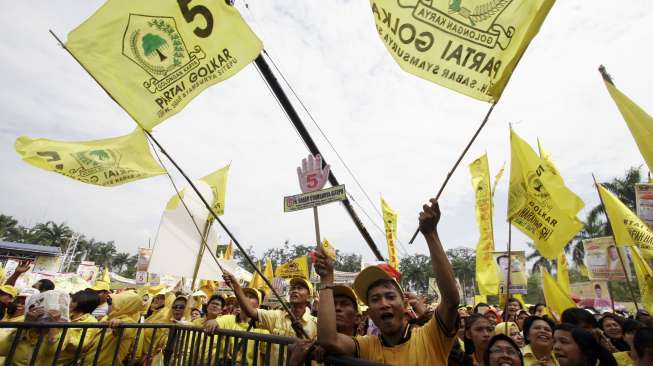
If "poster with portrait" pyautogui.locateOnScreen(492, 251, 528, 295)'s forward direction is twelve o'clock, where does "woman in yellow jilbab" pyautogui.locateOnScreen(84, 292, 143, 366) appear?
The woman in yellow jilbab is roughly at 1 o'clock from the poster with portrait.

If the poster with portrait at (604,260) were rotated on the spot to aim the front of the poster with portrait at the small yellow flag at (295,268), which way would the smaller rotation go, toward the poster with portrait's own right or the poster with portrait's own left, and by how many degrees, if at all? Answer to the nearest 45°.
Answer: approximately 45° to the poster with portrait's own right

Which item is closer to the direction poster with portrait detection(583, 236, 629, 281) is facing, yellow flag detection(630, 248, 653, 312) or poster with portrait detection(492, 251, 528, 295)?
the yellow flag

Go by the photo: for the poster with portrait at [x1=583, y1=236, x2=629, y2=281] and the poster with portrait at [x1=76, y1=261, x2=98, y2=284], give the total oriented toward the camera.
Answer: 2

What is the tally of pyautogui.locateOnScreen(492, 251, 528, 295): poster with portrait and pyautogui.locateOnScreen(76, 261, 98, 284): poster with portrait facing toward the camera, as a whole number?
2

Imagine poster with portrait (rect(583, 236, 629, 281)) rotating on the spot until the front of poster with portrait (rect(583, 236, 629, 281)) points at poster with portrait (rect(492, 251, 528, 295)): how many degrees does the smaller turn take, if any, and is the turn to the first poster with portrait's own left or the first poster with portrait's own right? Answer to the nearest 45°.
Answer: approximately 45° to the first poster with portrait's own right

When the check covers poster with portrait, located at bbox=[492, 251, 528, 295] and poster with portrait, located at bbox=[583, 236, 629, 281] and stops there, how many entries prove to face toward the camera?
2

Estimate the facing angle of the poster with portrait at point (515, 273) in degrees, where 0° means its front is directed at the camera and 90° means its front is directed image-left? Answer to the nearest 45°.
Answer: approximately 0°
